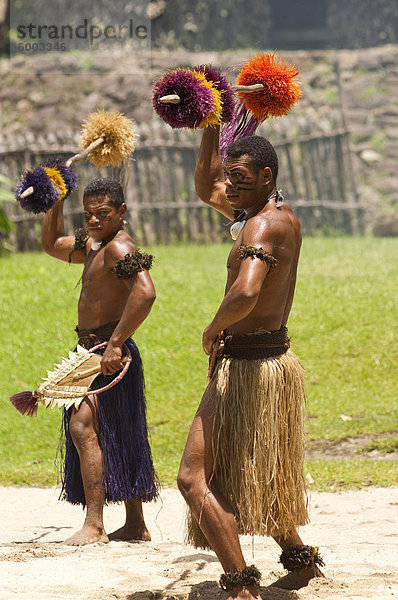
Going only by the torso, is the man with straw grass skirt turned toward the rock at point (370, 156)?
no

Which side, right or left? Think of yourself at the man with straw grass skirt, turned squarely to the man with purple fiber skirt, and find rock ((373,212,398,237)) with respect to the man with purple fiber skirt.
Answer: right

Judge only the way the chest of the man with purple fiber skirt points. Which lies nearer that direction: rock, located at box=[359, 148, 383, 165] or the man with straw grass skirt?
the man with straw grass skirt

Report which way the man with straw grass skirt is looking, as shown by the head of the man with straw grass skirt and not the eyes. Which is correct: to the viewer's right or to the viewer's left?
to the viewer's left

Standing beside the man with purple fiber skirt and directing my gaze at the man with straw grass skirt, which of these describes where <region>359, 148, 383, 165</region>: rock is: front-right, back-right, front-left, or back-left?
back-left

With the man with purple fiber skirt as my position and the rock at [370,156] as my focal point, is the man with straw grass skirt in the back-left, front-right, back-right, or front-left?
back-right

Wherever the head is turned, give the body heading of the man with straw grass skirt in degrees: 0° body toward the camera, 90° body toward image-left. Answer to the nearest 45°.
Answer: approximately 90°

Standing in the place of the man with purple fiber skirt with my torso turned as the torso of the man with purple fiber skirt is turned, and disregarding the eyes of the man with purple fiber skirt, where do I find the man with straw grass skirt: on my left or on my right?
on my left

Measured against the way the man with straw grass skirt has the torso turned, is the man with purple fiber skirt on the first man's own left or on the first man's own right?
on the first man's own right

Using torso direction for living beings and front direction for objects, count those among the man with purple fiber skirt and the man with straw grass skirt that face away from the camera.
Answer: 0

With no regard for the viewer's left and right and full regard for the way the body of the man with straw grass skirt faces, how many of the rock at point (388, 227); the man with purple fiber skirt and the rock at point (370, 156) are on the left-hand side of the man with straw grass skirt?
0

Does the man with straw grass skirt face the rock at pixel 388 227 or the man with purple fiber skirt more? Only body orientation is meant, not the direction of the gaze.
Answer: the man with purple fiber skirt

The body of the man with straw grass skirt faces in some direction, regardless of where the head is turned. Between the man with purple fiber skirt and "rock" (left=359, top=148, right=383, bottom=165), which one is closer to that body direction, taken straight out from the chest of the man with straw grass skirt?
the man with purple fiber skirt
